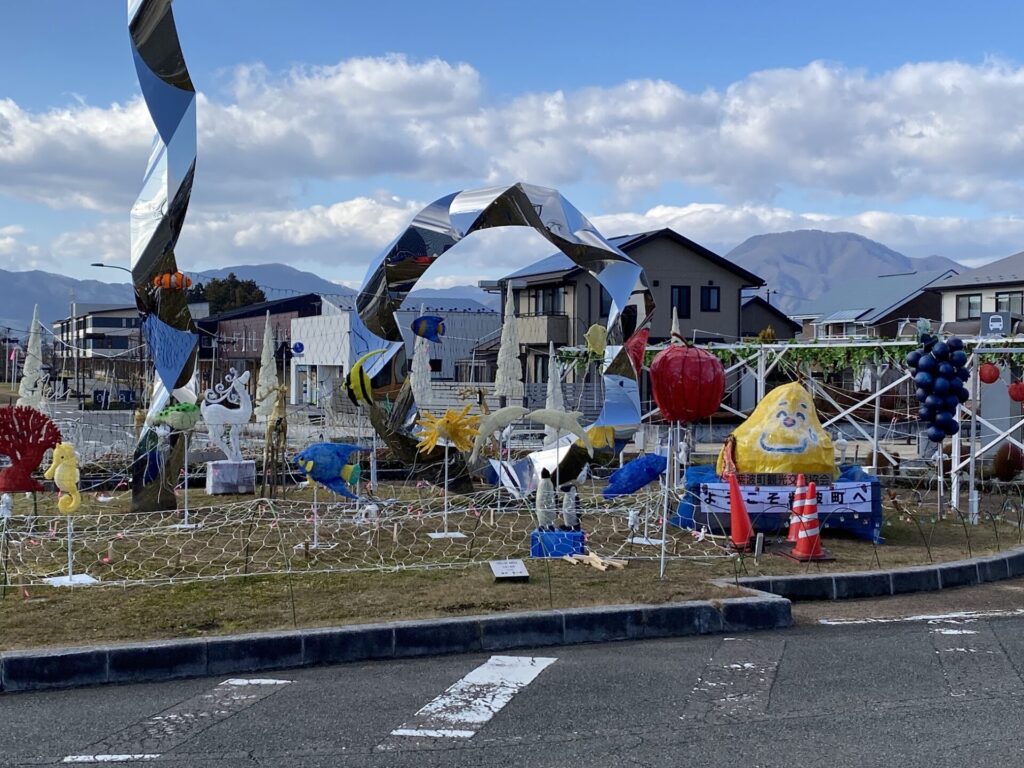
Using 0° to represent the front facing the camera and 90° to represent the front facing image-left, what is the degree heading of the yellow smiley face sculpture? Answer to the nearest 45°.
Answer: approximately 0°

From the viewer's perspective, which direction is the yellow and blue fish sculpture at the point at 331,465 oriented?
to the viewer's left

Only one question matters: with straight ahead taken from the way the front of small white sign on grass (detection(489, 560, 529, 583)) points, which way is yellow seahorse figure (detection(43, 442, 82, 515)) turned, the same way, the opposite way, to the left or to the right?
to the right

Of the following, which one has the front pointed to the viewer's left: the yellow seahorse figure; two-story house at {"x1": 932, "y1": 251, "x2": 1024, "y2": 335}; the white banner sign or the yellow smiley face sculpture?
the yellow seahorse figure

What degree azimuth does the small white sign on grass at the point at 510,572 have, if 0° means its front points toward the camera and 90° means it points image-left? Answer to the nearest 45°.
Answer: approximately 0°

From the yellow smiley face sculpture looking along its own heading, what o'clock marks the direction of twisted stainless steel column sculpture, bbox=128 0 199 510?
The twisted stainless steel column sculpture is roughly at 3 o'clock from the yellow smiley face sculpture.

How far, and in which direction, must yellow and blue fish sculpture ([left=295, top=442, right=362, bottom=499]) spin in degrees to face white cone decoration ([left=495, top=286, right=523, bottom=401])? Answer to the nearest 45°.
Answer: approximately 90° to its right

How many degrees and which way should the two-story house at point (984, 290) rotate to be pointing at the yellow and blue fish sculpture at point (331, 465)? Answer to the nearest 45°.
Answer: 0° — it already faces it

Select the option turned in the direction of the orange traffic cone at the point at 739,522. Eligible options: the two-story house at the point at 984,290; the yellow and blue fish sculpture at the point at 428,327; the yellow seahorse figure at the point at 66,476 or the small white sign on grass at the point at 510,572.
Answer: the two-story house

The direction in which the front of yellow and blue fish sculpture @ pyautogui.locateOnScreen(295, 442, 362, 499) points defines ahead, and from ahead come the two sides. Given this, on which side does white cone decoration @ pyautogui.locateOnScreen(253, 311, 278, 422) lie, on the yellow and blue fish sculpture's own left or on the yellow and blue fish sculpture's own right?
on the yellow and blue fish sculpture's own right

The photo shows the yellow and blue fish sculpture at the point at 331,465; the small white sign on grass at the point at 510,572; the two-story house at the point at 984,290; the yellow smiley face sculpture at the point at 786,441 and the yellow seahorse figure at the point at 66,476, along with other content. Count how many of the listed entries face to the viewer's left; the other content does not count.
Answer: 2

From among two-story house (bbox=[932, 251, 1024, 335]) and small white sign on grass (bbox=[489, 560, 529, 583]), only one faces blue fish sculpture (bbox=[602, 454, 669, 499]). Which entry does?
the two-story house
